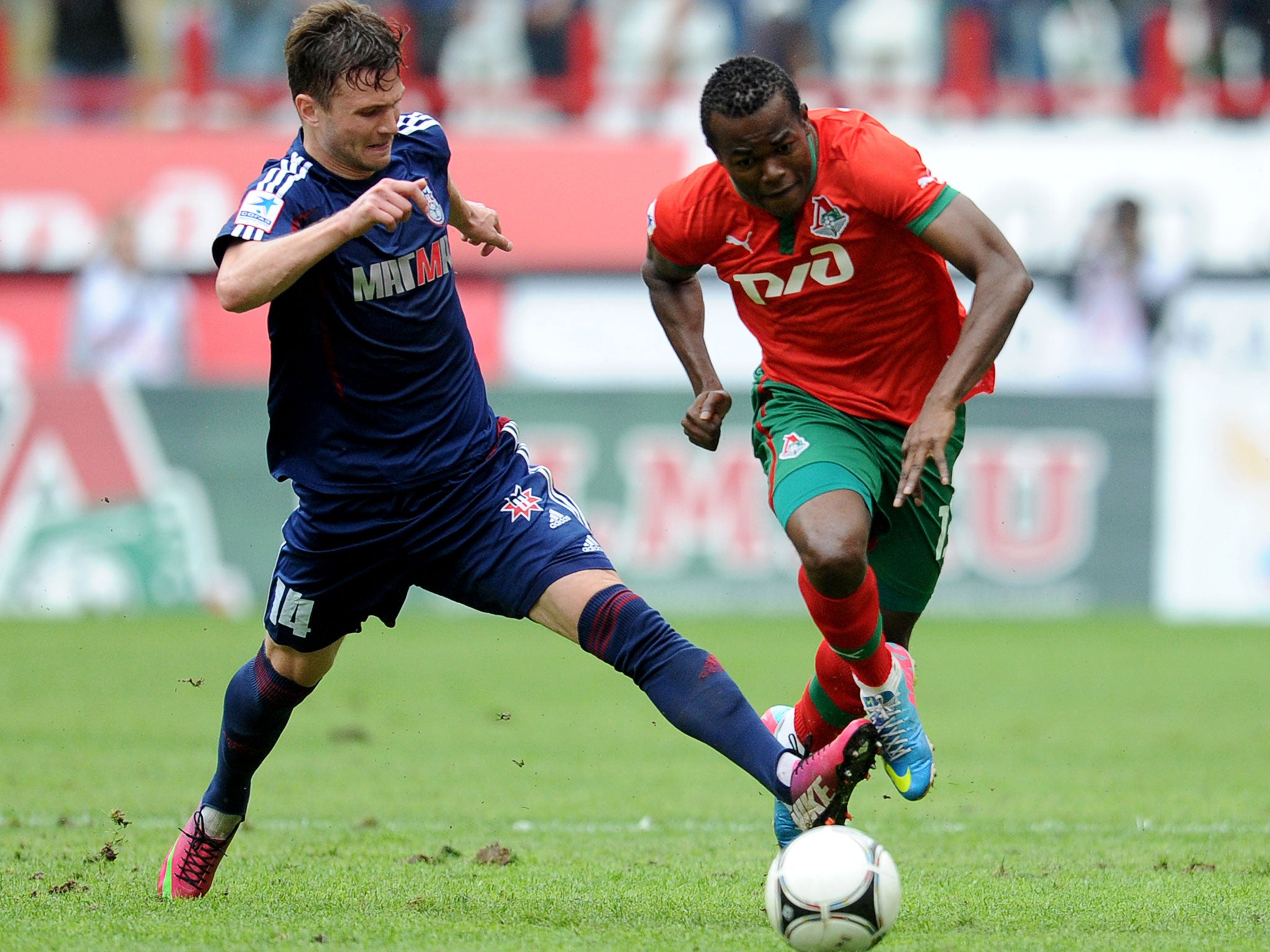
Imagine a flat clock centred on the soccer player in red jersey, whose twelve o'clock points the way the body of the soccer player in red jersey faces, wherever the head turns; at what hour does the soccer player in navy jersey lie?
The soccer player in navy jersey is roughly at 2 o'clock from the soccer player in red jersey.

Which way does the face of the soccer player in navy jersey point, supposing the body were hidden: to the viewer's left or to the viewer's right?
to the viewer's right

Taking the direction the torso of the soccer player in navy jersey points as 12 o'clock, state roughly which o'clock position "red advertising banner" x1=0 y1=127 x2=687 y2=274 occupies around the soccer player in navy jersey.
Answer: The red advertising banner is roughly at 7 o'clock from the soccer player in navy jersey.

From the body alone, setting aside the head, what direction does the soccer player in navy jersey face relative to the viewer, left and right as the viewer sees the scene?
facing the viewer and to the right of the viewer

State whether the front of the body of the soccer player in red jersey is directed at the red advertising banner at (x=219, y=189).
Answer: no

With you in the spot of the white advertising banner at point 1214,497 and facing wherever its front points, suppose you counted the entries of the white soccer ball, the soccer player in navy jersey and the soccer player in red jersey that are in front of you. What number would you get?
3

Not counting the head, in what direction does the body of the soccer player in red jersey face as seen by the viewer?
toward the camera

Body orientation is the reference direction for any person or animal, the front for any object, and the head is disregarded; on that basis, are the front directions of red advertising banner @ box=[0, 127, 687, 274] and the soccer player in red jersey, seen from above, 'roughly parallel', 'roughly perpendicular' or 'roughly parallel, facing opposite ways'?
roughly parallel

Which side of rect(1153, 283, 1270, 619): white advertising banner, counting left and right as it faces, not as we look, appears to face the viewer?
front

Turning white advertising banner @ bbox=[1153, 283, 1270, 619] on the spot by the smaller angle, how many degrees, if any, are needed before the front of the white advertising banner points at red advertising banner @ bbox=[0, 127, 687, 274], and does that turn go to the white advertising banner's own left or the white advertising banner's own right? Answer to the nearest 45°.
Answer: approximately 90° to the white advertising banner's own right

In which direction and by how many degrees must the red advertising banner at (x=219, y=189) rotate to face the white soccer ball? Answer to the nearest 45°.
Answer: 0° — it already faces it

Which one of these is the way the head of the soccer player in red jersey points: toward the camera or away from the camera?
toward the camera

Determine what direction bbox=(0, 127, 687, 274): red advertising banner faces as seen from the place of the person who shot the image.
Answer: facing the viewer

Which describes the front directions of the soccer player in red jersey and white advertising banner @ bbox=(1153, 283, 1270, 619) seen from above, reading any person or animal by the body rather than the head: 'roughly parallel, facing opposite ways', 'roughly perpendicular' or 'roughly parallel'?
roughly parallel

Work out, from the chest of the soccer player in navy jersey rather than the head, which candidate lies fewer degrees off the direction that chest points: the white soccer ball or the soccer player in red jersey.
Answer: the white soccer ball

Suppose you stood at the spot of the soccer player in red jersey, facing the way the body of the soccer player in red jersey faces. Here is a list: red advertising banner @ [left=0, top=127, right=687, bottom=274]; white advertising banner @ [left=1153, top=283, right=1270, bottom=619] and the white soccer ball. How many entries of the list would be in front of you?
1

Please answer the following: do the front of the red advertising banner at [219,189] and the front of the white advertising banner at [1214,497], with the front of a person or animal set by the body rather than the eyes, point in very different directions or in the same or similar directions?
same or similar directions

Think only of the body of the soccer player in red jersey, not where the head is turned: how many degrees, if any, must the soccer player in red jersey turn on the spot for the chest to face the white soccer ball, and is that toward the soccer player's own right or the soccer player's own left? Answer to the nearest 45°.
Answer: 0° — they already face it

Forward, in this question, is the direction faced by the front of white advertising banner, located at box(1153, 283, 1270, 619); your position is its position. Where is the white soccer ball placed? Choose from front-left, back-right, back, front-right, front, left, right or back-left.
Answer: front

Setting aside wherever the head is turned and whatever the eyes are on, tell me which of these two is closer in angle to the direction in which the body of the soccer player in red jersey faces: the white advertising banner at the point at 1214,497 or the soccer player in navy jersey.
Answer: the soccer player in navy jersey
